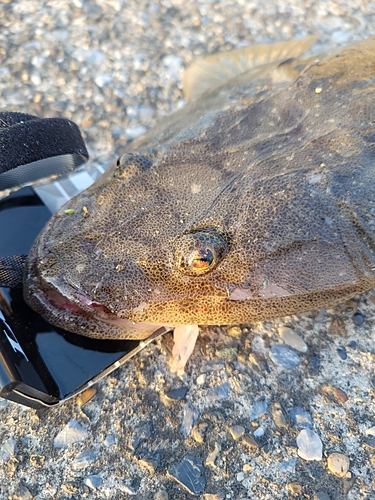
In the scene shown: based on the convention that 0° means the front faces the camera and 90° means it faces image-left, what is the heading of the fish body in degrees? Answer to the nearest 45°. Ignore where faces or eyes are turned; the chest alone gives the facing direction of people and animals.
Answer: approximately 45°

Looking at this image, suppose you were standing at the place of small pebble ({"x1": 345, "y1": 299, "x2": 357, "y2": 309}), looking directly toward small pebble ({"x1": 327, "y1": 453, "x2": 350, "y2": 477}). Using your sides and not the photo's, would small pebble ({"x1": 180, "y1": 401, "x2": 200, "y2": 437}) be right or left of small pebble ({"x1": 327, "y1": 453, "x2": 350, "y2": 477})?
right

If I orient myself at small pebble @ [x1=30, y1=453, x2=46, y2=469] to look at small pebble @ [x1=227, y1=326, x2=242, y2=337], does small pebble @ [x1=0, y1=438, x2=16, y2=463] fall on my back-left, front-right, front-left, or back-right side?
back-left

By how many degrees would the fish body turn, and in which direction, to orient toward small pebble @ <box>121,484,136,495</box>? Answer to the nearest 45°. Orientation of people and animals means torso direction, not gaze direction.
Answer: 0° — it already faces it
